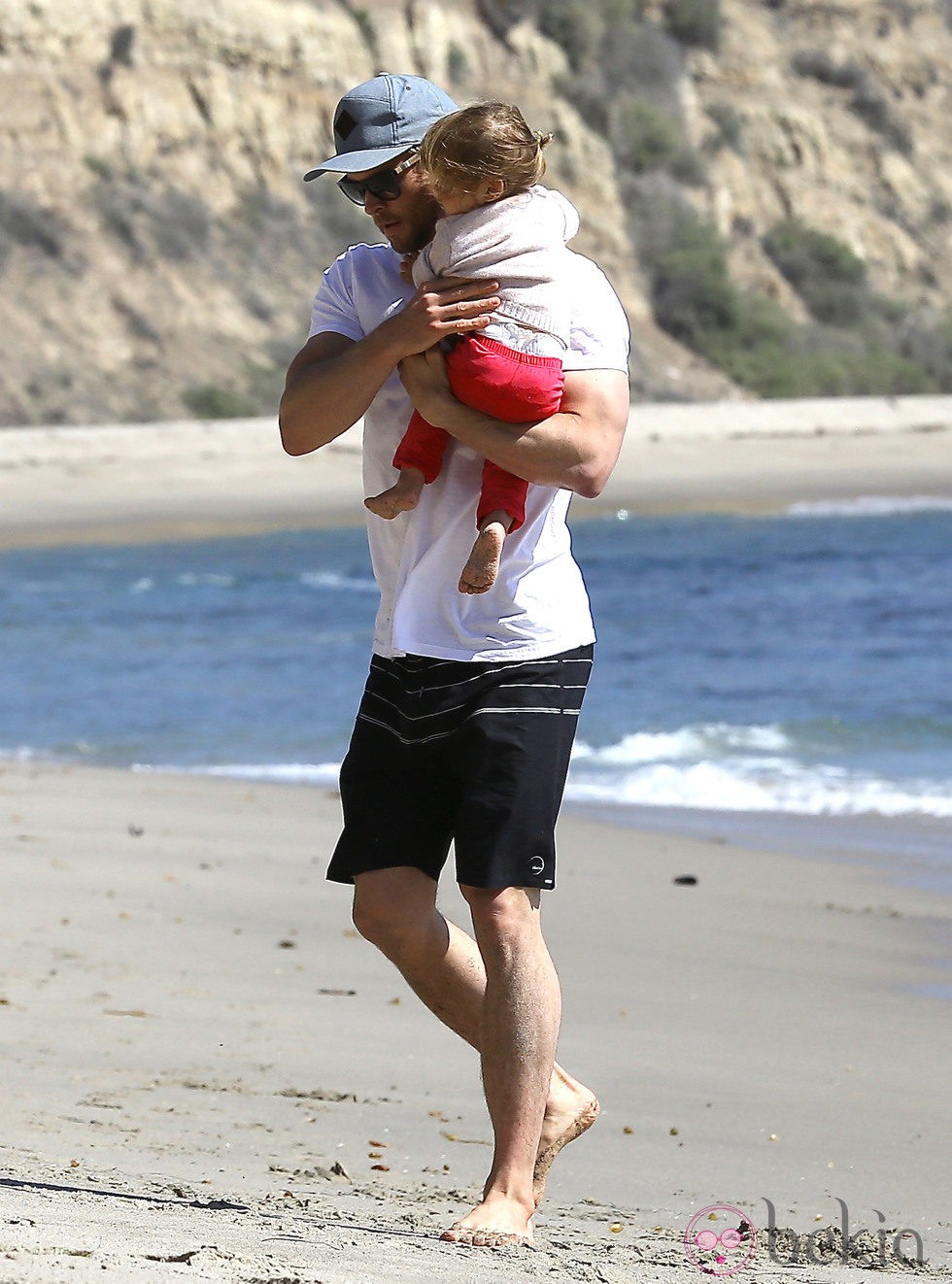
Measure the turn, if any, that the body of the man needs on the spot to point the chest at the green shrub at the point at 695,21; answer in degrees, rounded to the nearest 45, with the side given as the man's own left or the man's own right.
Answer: approximately 135° to the man's own right

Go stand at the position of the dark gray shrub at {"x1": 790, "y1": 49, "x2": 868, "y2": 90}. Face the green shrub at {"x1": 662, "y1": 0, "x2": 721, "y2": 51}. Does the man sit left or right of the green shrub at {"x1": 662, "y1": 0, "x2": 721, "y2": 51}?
left

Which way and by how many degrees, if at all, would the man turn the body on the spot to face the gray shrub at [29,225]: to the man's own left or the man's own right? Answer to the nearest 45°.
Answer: approximately 135° to the man's own right

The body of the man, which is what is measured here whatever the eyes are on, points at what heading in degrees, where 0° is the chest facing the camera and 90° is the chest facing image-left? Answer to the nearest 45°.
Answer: approximately 45°

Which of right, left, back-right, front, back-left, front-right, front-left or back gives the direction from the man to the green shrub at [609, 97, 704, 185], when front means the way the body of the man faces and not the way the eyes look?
back-right

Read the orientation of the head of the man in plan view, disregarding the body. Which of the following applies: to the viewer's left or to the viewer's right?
to the viewer's left

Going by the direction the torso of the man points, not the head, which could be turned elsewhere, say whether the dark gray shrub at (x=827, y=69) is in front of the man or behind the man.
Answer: behind

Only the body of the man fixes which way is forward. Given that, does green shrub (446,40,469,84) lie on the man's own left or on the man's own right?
on the man's own right

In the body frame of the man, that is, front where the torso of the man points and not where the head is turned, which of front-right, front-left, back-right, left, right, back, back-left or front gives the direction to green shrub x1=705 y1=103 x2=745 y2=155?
back-right

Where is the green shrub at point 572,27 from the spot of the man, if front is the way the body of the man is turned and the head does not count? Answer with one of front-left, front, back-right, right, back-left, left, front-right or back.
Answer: back-right

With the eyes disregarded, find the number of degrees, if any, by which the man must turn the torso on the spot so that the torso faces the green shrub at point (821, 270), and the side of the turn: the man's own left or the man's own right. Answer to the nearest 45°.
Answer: approximately 135° to the man's own right
